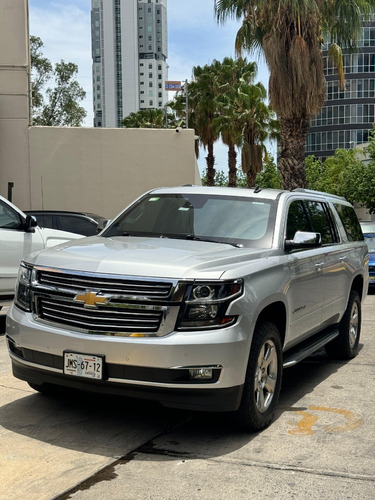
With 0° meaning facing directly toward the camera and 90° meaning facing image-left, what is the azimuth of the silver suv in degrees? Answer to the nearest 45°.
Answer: approximately 45°

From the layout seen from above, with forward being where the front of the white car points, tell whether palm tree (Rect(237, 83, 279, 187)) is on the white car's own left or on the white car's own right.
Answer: on the white car's own left

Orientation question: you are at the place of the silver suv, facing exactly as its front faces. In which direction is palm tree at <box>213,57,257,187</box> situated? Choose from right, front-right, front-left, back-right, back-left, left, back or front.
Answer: back-right

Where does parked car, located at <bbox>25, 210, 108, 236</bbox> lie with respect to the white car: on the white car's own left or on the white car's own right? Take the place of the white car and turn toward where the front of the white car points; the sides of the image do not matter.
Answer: on the white car's own left

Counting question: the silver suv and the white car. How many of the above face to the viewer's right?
1

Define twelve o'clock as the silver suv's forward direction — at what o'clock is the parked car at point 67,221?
The parked car is roughly at 4 o'clock from the silver suv.

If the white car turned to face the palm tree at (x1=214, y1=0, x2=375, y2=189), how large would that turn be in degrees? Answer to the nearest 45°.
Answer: approximately 45° to its left

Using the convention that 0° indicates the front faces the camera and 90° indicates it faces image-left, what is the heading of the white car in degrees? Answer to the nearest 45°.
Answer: approximately 270°
